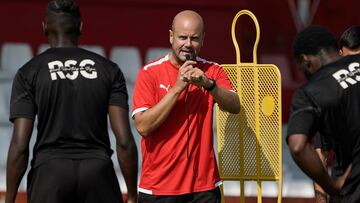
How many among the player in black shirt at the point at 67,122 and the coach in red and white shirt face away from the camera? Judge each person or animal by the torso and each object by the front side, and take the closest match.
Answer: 1

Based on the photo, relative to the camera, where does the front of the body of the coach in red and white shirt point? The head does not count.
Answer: toward the camera

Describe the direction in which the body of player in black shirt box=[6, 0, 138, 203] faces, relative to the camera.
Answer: away from the camera

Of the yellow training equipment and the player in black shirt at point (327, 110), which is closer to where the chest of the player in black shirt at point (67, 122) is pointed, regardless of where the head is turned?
the yellow training equipment

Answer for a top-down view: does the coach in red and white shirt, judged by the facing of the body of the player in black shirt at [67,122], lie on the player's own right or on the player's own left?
on the player's own right

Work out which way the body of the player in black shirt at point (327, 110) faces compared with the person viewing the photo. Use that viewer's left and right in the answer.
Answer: facing away from the viewer and to the left of the viewer

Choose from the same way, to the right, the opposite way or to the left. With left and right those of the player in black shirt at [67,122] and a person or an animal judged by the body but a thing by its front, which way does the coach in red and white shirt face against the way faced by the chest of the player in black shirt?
the opposite way

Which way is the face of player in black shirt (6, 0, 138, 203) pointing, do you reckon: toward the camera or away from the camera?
away from the camera

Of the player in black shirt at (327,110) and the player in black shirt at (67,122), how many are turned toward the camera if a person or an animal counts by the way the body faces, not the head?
0
